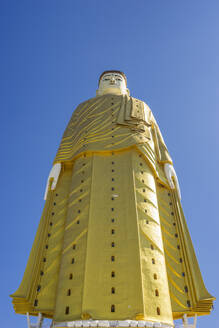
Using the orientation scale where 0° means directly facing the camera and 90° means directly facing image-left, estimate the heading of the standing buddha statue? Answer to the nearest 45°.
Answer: approximately 0°
